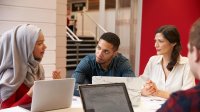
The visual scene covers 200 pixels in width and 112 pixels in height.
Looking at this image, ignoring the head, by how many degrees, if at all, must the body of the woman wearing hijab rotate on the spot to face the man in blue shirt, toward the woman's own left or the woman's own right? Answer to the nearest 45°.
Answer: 0° — they already face them

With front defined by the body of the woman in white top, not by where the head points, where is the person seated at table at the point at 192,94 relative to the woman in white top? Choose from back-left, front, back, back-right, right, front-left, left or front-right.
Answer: front-left

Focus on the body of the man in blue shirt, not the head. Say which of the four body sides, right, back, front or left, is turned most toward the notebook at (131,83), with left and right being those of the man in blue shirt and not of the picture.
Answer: front

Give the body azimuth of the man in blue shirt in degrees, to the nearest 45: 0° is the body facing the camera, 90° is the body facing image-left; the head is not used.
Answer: approximately 0°

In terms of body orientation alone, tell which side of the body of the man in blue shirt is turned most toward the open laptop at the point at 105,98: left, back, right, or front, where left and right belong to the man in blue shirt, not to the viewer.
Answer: front

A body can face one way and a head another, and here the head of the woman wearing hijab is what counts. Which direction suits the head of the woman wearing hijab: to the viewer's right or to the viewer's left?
to the viewer's right

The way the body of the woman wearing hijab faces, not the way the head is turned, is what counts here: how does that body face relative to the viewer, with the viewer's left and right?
facing to the right of the viewer

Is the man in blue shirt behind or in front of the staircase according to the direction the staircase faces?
in front
